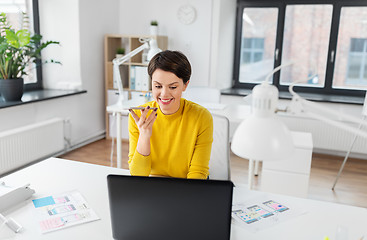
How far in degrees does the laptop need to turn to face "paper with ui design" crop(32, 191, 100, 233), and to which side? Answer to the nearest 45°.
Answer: approximately 45° to its left

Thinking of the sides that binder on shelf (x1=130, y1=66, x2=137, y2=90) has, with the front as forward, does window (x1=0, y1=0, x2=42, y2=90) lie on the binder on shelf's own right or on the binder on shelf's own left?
on the binder on shelf's own right

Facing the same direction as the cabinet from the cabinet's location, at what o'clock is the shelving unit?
The shelving unit is roughly at 4 o'clock from the cabinet.

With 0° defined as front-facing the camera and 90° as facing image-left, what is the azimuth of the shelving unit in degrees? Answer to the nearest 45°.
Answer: approximately 0°

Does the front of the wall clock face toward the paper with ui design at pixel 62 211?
yes

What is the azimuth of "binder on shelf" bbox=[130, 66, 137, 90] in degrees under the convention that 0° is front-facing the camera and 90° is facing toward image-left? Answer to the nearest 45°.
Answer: approximately 0°

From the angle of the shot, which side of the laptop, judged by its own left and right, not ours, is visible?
back

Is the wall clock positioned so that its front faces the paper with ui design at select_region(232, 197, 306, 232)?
yes

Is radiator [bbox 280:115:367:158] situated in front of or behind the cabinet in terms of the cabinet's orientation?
behind

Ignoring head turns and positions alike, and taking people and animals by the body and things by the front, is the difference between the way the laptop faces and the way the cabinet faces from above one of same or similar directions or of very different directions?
very different directions

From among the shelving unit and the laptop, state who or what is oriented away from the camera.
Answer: the laptop
